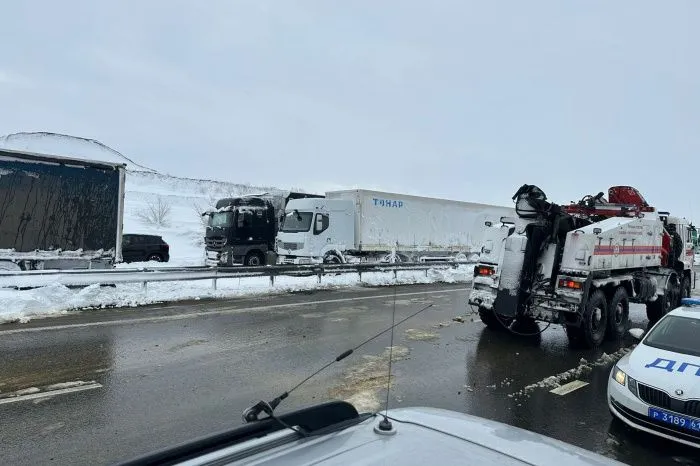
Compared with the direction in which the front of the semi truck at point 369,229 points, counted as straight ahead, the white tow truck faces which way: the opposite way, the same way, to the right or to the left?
the opposite way

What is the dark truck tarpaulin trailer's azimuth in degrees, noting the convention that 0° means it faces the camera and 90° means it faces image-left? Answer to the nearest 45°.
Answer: approximately 45°

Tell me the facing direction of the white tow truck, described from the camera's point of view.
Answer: facing away from the viewer and to the right of the viewer

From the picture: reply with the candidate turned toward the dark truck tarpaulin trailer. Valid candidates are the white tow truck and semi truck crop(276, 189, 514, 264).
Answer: the semi truck

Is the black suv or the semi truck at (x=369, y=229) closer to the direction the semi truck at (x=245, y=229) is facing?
the black suv

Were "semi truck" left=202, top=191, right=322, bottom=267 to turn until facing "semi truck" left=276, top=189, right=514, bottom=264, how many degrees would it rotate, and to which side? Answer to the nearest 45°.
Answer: approximately 135° to its left

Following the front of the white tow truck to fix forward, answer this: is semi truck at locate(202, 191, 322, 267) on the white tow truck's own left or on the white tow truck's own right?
on the white tow truck's own left

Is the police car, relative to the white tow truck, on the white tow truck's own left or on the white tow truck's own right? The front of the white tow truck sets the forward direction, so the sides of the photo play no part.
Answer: on the white tow truck's own right

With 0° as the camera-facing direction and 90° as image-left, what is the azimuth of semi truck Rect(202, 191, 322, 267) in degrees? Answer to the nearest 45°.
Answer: approximately 45°
